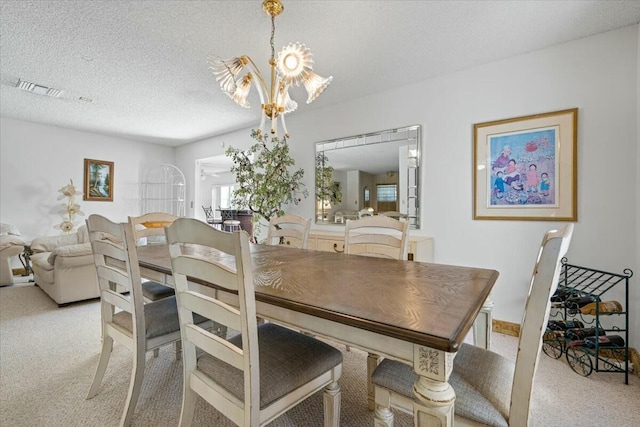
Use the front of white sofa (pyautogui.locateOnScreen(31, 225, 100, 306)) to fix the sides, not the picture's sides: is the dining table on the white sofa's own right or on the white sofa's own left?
on the white sofa's own left

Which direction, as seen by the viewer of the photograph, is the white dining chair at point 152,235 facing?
facing the viewer and to the right of the viewer

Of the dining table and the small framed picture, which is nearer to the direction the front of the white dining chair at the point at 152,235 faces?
the dining table

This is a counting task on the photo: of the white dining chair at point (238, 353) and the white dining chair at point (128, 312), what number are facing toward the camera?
0

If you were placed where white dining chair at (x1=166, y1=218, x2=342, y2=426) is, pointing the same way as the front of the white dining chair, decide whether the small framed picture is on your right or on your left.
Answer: on your left

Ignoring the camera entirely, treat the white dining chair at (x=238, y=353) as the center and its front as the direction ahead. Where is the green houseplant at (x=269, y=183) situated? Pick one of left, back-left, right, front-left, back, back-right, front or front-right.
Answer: front-left

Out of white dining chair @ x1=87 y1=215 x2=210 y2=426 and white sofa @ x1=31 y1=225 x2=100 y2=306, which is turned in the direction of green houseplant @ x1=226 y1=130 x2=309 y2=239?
the white dining chair

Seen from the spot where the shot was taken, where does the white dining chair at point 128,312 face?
facing away from the viewer and to the right of the viewer

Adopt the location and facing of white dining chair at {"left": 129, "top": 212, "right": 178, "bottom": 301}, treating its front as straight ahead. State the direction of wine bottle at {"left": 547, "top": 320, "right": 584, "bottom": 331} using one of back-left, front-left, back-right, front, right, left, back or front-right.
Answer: front

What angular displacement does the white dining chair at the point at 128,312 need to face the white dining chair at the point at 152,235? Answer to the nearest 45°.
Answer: approximately 45° to its left

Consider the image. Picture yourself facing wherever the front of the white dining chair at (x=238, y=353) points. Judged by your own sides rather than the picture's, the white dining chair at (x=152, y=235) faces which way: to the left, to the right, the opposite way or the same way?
to the right

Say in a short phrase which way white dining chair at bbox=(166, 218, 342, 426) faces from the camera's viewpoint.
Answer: facing away from the viewer and to the right of the viewer

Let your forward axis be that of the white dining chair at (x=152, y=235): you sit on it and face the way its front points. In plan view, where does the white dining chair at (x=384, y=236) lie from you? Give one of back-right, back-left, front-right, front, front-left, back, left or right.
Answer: front
